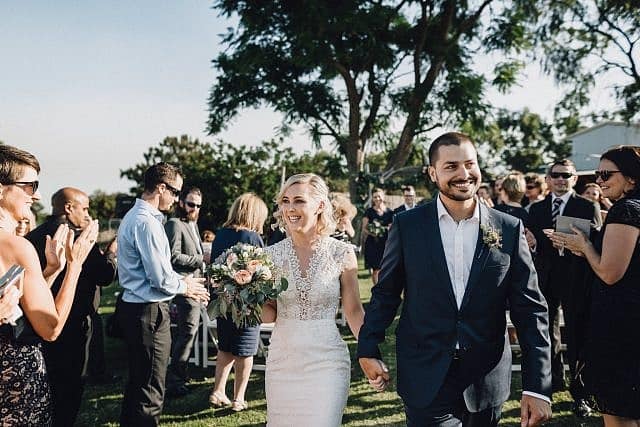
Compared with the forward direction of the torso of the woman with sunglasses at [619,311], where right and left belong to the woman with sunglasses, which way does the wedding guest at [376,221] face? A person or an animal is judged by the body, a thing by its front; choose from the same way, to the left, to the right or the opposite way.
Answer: to the left

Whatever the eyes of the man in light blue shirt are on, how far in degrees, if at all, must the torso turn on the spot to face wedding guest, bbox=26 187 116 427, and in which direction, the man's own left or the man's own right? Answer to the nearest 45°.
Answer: approximately 180°

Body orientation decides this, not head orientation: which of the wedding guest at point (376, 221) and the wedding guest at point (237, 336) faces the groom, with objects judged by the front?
the wedding guest at point (376, 221)

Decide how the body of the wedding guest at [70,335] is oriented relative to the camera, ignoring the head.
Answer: to the viewer's right

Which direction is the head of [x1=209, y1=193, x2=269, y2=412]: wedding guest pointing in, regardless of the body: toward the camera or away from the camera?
away from the camera

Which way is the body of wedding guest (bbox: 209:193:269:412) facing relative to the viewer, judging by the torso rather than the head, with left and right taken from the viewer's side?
facing away from the viewer and to the right of the viewer

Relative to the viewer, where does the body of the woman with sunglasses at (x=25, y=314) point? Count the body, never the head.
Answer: to the viewer's right

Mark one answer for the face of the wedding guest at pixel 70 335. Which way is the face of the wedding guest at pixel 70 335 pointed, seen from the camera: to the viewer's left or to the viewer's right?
to the viewer's right

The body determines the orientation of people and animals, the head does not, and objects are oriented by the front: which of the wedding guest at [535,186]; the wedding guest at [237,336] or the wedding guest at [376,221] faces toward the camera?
the wedding guest at [376,221]

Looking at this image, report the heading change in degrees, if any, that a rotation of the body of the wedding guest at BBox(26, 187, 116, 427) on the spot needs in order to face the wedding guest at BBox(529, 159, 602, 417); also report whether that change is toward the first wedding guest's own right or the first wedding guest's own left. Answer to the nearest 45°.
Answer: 0° — they already face them

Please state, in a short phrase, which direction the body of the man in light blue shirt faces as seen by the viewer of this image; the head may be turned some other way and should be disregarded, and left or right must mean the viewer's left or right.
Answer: facing to the right of the viewer

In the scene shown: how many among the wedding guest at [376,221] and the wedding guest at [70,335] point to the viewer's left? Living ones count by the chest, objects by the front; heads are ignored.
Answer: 0

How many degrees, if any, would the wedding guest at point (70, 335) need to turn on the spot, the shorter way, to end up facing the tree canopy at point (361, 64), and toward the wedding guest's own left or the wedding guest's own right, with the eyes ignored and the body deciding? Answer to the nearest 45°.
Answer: approximately 45° to the wedding guest's own left

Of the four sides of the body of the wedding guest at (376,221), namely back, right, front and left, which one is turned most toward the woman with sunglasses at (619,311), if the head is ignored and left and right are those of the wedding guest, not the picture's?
front

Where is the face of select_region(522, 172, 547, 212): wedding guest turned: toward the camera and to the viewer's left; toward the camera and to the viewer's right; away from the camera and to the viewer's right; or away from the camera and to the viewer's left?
toward the camera and to the viewer's left

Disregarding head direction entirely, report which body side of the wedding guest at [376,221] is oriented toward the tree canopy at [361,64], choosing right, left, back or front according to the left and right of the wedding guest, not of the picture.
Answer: back
